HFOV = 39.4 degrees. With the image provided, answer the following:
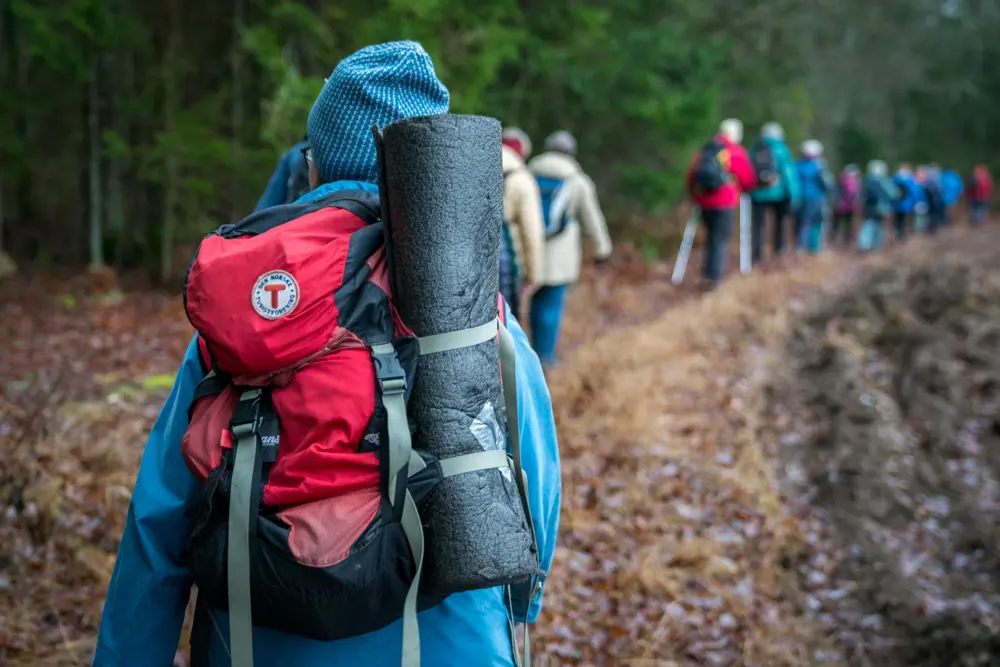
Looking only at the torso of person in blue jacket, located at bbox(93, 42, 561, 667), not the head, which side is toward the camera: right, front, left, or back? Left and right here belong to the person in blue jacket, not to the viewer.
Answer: back

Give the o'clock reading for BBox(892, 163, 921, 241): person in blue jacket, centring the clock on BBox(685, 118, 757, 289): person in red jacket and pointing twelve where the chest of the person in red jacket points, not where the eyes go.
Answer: The person in blue jacket is roughly at 11 o'clock from the person in red jacket.

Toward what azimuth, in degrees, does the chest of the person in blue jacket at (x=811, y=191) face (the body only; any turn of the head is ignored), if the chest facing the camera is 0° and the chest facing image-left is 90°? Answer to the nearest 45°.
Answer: approximately 225°

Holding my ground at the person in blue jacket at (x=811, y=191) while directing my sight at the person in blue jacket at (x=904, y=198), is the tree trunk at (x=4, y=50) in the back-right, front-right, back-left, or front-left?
back-left

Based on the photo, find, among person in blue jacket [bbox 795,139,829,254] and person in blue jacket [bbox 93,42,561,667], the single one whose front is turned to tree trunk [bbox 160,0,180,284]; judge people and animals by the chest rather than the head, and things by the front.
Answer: person in blue jacket [bbox 93,42,561,667]

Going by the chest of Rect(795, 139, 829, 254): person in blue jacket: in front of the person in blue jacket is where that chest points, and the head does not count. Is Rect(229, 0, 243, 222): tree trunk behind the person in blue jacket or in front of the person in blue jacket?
behind

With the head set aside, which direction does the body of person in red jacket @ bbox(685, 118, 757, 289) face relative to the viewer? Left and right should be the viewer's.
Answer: facing away from the viewer and to the right of the viewer

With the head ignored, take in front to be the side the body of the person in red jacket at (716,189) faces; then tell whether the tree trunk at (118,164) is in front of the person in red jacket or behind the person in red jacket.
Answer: behind
